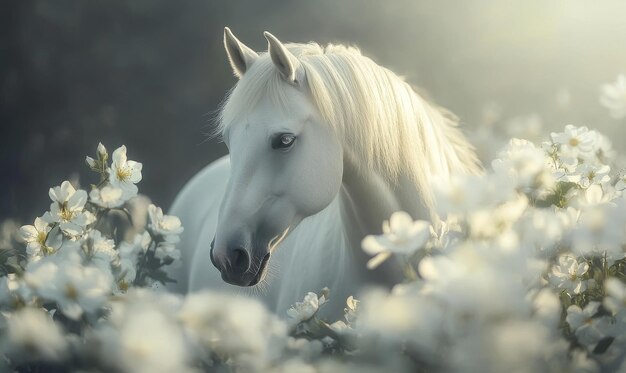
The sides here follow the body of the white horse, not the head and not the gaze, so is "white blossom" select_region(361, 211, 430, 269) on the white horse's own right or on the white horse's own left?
on the white horse's own left

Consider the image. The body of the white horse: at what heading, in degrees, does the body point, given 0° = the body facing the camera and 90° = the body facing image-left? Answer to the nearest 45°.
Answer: approximately 45°

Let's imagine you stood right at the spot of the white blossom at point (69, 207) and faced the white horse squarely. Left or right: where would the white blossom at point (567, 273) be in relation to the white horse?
right

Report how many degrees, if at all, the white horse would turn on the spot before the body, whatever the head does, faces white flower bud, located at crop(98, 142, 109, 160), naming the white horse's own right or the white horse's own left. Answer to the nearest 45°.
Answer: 0° — it already faces it
